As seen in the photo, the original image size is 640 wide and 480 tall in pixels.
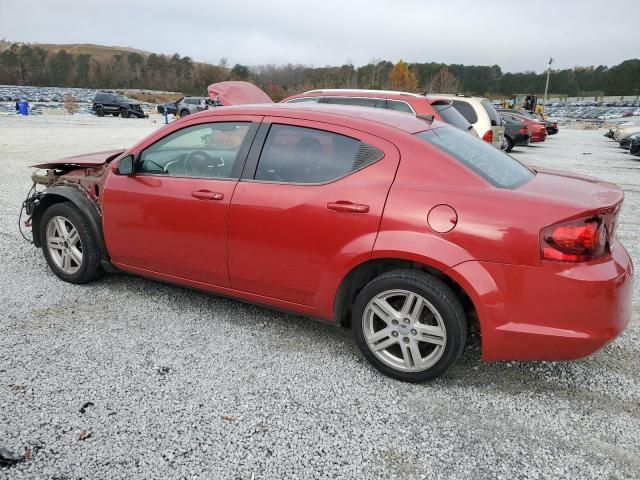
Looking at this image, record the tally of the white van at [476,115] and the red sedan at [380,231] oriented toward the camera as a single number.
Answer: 0

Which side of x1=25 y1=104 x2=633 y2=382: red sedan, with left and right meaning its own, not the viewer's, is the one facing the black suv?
front

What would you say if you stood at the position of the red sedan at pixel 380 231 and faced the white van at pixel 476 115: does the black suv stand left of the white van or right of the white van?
left

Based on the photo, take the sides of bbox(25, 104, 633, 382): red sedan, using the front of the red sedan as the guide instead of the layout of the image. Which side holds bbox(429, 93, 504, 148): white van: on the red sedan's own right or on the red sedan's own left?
on the red sedan's own right

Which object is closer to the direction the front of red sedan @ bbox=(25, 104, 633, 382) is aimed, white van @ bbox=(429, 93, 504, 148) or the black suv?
the black suv

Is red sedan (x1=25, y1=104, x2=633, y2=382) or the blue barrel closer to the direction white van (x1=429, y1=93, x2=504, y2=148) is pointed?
the blue barrel

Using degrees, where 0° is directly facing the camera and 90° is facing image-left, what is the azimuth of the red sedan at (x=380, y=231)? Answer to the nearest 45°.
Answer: approximately 135°

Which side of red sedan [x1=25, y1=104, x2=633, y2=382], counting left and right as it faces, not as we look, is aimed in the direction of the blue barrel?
front

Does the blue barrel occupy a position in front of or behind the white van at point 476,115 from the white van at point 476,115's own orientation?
in front

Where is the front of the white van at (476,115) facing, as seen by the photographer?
facing away from the viewer and to the left of the viewer
